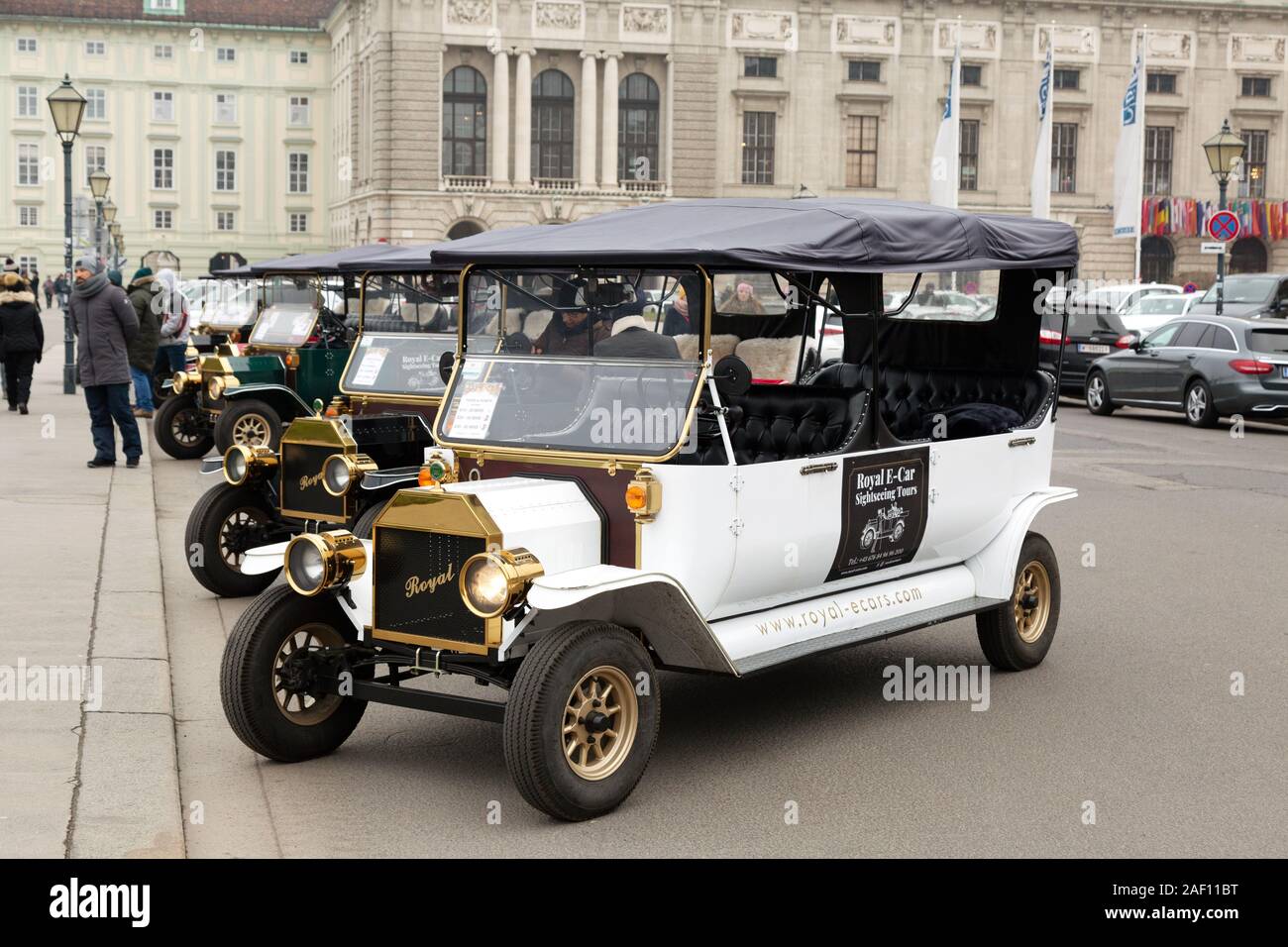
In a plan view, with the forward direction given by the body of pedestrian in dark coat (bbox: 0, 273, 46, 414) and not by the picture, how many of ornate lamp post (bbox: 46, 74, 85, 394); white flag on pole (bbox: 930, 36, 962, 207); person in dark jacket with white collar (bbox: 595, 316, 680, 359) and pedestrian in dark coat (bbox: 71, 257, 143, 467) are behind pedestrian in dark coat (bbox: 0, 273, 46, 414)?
2

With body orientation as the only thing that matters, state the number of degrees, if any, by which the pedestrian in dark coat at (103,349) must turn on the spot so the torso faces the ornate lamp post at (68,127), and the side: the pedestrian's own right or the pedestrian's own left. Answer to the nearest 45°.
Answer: approximately 135° to the pedestrian's own right

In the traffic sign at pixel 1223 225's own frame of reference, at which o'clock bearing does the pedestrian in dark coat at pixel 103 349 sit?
The pedestrian in dark coat is roughly at 1 o'clock from the traffic sign.

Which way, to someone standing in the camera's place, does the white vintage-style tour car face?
facing the viewer and to the left of the viewer

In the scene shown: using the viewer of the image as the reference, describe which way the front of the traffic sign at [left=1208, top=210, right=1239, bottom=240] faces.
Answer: facing the viewer

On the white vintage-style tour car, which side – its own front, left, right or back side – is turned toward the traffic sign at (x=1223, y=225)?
back

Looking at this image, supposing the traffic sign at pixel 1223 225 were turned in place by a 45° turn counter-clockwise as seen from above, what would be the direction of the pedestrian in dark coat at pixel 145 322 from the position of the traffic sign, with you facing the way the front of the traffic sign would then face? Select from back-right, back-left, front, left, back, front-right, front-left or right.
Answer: right

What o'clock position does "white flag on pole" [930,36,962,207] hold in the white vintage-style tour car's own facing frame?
The white flag on pole is roughly at 5 o'clock from the white vintage-style tour car.

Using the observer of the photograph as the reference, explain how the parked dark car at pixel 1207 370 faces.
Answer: facing away from the viewer and to the left of the viewer

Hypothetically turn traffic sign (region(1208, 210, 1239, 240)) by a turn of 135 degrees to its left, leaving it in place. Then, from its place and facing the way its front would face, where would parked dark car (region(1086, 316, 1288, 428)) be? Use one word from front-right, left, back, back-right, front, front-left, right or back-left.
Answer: back-right

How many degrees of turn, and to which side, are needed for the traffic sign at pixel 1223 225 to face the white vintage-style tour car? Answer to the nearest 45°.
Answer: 0° — it already faces it

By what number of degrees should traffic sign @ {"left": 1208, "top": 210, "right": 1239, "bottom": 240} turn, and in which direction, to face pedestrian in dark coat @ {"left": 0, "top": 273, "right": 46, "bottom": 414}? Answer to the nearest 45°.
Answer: approximately 45° to its right

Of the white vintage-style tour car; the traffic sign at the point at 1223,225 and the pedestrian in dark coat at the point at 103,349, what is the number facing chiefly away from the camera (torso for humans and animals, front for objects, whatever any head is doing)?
0

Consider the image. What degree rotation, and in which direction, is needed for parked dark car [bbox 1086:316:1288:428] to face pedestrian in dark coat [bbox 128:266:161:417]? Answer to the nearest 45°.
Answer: approximately 90° to its left
